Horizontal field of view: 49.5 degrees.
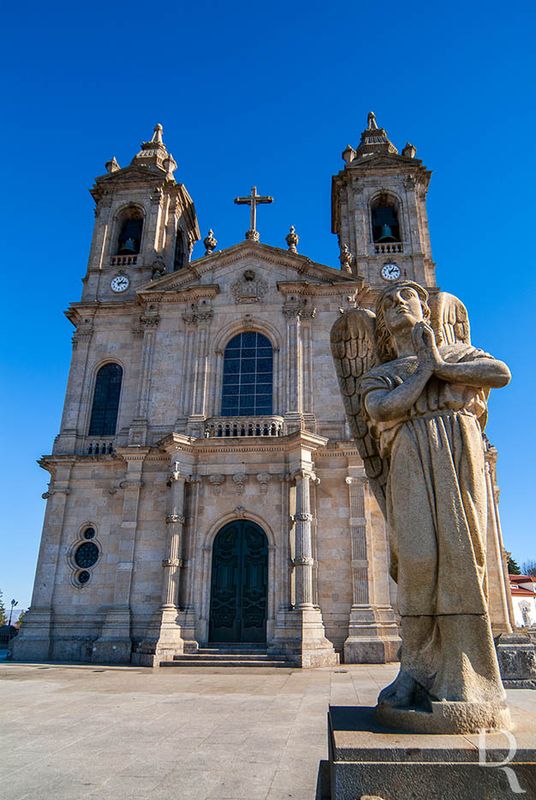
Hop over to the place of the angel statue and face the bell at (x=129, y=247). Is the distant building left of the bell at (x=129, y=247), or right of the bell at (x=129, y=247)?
right

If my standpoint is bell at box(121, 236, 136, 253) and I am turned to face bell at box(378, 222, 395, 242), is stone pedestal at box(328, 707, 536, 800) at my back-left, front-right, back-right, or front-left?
front-right

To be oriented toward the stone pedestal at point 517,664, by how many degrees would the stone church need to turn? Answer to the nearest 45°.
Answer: approximately 45° to its left

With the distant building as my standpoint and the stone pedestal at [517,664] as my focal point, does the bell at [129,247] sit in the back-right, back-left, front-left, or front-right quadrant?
front-right

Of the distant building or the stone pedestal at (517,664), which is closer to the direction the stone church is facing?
the stone pedestal

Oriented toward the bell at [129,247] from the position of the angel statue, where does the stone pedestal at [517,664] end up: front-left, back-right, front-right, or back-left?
front-right

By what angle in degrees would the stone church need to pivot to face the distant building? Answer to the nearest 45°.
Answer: approximately 135° to its left

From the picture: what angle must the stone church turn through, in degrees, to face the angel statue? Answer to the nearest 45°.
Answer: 0° — it already faces it

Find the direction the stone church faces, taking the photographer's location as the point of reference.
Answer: facing the viewer

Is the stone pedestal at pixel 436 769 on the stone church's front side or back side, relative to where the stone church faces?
on the front side
